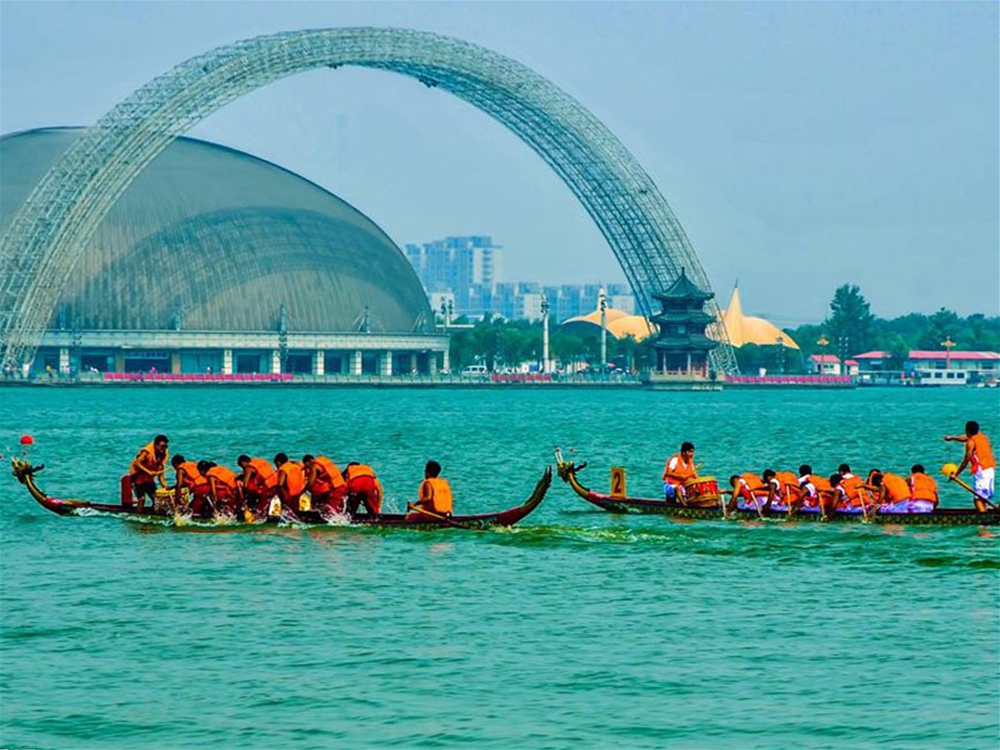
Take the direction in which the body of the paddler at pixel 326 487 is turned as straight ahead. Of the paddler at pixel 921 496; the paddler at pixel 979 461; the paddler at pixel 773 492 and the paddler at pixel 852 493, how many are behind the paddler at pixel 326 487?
4

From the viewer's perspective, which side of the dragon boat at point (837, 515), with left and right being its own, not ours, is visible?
left

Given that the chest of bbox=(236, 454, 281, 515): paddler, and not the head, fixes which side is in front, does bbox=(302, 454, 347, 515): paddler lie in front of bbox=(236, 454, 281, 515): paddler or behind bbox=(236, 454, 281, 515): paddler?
behind

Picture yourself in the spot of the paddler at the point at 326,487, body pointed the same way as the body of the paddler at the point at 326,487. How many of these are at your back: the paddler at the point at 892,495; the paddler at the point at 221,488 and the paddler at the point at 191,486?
1

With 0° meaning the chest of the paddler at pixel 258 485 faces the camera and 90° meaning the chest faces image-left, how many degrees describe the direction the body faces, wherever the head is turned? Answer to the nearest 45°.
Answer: approximately 90°

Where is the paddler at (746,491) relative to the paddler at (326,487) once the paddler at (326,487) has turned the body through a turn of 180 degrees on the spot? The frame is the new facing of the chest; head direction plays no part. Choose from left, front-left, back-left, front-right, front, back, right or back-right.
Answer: front

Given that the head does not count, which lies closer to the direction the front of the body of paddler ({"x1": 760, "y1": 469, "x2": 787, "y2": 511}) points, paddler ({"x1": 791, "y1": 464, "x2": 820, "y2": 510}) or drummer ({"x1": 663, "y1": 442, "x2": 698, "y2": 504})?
the drummer

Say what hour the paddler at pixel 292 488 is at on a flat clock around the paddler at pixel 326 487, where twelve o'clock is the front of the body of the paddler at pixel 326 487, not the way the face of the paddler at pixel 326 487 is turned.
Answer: the paddler at pixel 292 488 is roughly at 1 o'clock from the paddler at pixel 326 487.

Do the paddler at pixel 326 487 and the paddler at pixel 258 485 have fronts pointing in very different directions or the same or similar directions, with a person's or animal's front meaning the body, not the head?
same or similar directions

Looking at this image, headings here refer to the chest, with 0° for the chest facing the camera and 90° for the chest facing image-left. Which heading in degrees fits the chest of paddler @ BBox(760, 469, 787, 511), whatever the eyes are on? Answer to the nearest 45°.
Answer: approximately 90°

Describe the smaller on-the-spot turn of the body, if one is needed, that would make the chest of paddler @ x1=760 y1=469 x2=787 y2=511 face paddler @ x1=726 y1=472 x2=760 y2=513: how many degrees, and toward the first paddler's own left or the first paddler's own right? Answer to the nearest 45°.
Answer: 0° — they already face them

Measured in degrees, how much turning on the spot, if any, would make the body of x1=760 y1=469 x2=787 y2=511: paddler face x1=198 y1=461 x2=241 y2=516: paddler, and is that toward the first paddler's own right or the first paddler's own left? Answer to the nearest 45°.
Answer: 0° — they already face them

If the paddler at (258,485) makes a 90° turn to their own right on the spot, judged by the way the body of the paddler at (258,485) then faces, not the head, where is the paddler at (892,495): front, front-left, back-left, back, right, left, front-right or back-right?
right

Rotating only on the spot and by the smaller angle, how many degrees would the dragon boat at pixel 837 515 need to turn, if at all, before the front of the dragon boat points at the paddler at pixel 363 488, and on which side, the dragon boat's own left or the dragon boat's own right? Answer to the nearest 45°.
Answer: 0° — it already faces them

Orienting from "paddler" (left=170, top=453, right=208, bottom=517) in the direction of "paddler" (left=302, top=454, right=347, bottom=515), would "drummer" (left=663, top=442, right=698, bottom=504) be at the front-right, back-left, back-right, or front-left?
front-left

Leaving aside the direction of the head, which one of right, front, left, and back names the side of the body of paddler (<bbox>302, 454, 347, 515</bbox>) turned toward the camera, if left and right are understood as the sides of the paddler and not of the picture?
left

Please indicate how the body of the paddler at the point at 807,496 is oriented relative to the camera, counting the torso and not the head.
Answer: to the viewer's left
